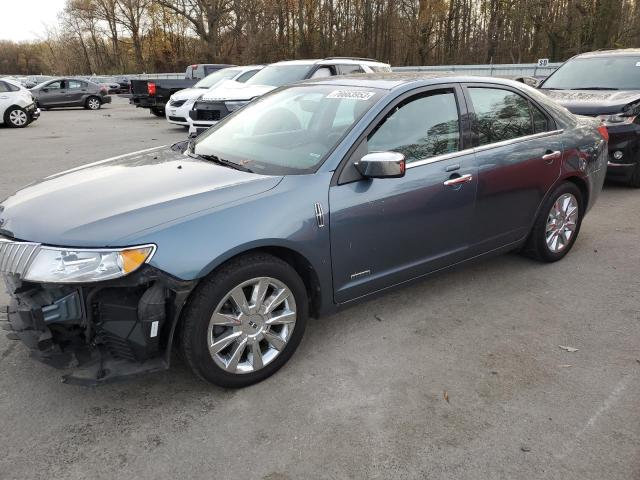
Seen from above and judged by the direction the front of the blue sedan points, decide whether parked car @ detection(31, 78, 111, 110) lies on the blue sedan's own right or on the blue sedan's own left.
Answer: on the blue sedan's own right

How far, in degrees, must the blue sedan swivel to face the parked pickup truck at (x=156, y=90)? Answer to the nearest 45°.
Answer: approximately 135° to its right

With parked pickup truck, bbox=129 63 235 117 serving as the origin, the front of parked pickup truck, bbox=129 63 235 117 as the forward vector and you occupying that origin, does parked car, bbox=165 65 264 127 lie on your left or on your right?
on your right

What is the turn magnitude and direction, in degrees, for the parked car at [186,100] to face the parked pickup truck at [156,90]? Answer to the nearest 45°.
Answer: approximately 135° to its right

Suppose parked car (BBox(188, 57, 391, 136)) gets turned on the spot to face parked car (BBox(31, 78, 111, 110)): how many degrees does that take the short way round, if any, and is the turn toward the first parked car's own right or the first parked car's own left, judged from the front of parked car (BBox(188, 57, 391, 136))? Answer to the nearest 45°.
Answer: approximately 90° to the first parked car's own right

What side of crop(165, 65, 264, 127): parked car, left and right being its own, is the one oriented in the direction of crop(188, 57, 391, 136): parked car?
left

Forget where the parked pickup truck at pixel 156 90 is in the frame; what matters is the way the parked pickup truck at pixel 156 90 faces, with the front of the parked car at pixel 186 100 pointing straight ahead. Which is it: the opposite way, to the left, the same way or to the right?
the opposite way

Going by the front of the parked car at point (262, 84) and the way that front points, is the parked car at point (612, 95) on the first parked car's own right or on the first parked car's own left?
on the first parked car's own left

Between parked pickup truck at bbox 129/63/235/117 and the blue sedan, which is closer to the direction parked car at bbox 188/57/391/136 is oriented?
the blue sedan

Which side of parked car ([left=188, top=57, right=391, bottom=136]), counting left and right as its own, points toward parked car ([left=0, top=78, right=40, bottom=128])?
right

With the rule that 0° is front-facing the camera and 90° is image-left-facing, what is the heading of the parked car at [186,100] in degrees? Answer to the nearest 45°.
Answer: approximately 45°

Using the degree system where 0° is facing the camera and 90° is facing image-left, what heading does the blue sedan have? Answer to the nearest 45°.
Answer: approximately 45°
